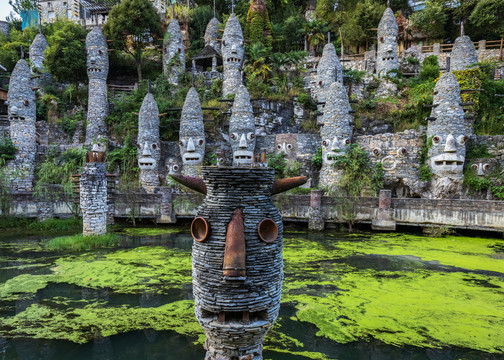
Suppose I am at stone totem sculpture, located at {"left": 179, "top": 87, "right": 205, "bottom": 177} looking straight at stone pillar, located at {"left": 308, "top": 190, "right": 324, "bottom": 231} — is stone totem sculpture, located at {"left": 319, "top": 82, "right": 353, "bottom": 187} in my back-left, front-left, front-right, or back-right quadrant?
front-left

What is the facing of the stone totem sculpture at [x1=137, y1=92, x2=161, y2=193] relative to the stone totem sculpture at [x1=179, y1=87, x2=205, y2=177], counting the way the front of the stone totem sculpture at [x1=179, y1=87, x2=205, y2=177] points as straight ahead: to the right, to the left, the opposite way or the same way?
the same way

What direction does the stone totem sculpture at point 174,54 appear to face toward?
toward the camera

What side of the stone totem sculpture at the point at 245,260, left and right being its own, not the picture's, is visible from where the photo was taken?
front

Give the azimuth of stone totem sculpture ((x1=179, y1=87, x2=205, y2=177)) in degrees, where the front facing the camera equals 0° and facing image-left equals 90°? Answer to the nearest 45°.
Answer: approximately 0°

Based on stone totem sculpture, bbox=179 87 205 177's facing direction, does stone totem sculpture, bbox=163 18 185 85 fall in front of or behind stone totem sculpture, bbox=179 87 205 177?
behind

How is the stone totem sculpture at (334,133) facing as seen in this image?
toward the camera

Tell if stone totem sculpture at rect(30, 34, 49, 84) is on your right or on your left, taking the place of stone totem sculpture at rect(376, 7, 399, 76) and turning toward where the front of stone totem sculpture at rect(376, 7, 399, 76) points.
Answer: on your right

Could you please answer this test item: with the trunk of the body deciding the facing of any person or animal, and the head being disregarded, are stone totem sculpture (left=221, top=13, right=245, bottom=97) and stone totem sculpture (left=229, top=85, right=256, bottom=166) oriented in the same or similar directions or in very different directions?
same or similar directions

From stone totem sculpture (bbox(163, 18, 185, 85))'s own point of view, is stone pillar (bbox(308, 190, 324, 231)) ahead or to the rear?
ahead

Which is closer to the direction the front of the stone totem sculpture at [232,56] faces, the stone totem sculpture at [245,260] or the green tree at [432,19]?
the stone totem sculpture

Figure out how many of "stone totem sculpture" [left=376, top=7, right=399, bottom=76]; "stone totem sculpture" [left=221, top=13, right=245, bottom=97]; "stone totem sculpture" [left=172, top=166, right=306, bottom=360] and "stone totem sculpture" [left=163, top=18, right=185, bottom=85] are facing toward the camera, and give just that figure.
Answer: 4

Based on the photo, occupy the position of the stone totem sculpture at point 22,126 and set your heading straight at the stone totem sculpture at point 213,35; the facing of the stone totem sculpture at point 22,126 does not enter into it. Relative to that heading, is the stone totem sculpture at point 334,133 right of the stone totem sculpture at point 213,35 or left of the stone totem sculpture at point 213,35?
right

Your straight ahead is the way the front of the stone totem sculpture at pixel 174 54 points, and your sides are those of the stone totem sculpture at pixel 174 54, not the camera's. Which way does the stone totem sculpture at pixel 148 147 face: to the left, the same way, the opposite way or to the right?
the same way

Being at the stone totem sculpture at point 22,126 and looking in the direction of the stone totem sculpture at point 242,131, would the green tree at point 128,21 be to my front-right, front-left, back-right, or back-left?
front-left
